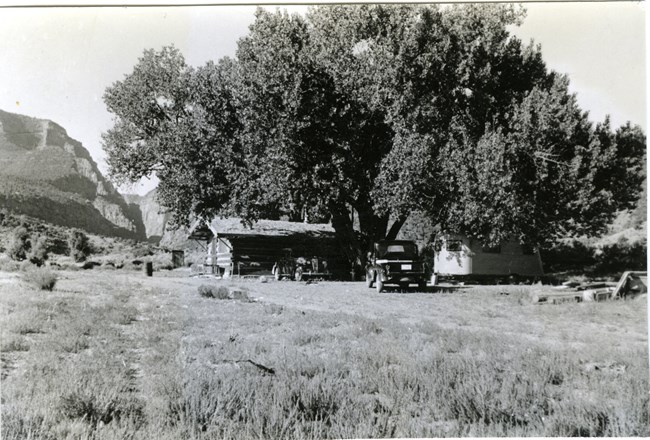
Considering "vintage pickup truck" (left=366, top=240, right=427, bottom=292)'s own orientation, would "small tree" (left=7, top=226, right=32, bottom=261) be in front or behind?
in front

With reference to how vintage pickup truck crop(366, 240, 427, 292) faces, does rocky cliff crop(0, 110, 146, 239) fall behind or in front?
in front
